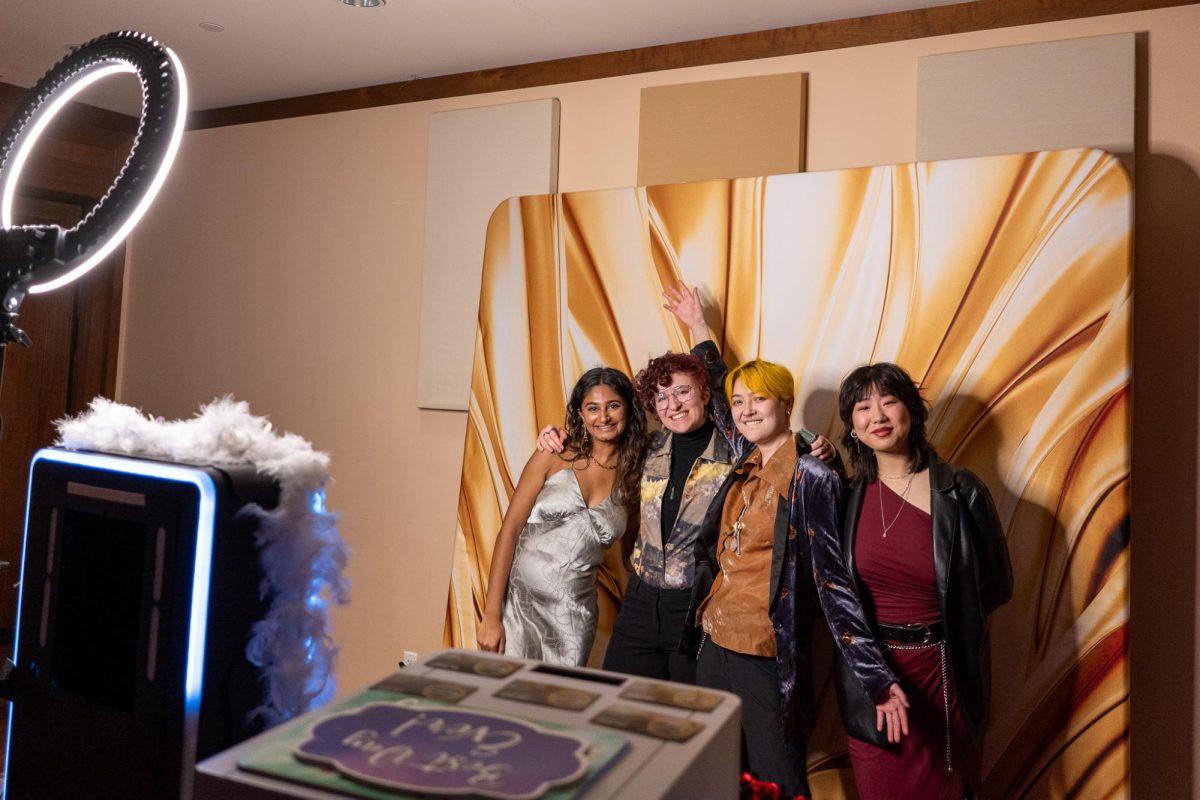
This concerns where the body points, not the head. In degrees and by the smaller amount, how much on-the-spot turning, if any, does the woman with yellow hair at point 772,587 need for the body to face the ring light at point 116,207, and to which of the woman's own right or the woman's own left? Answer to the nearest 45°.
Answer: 0° — they already face it

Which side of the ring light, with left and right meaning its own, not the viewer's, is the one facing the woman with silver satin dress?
front

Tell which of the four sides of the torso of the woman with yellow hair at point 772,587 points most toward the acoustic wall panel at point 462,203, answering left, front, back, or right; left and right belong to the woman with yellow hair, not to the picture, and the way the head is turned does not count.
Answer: right

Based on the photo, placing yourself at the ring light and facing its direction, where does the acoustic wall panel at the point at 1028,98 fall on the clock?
The acoustic wall panel is roughly at 1 o'clock from the ring light.

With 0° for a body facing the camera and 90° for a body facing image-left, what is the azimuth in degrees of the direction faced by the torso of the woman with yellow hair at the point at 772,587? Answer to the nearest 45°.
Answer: approximately 45°

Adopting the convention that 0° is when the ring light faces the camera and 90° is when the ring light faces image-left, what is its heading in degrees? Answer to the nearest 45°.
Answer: approximately 225°

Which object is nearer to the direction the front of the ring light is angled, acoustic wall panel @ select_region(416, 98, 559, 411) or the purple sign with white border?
the acoustic wall panel
